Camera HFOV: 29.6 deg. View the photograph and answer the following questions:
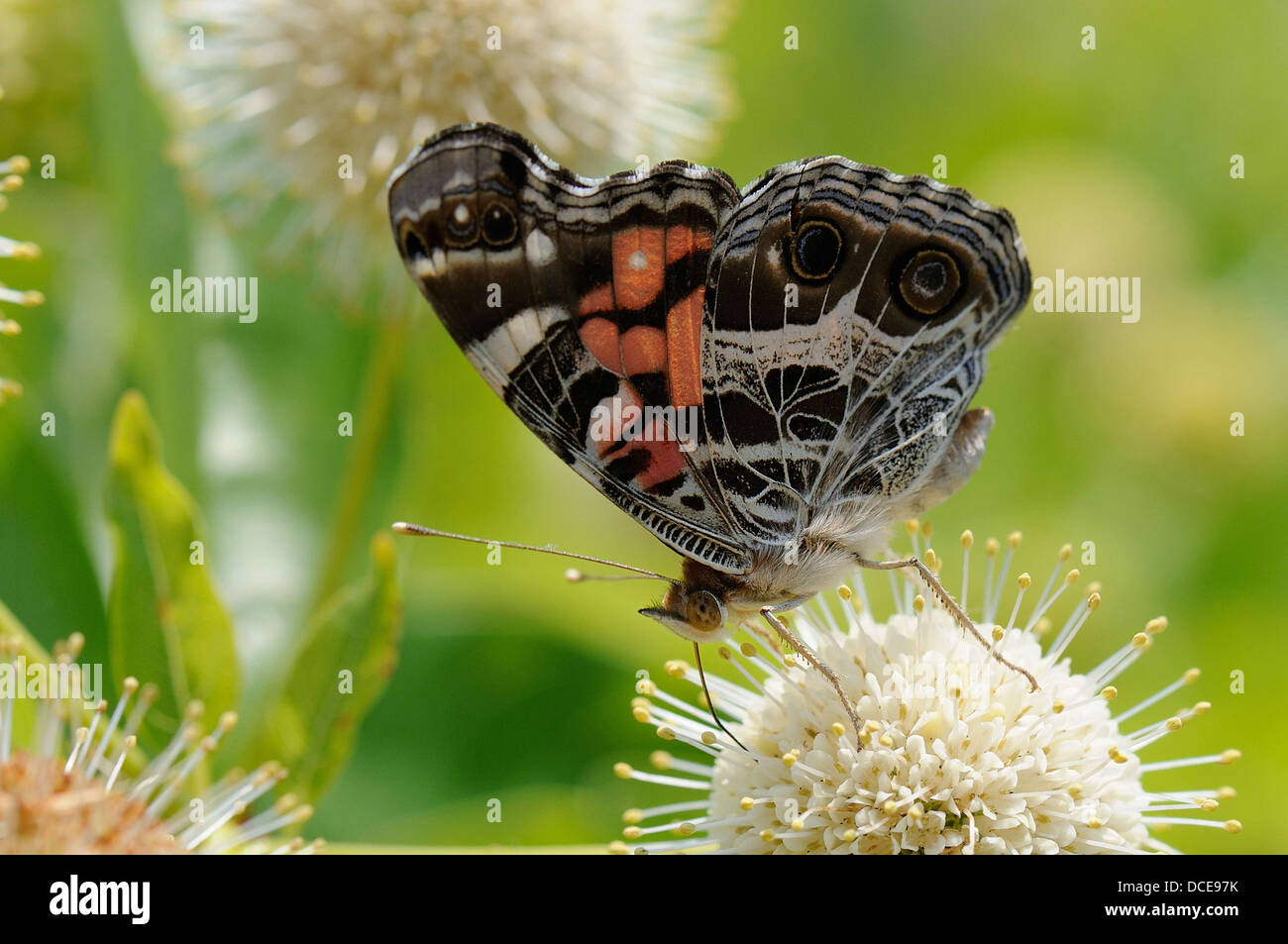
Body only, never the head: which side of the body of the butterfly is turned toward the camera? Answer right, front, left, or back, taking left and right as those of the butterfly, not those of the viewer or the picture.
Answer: left

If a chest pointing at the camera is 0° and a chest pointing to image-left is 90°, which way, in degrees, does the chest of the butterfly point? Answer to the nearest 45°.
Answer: approximately 90°
